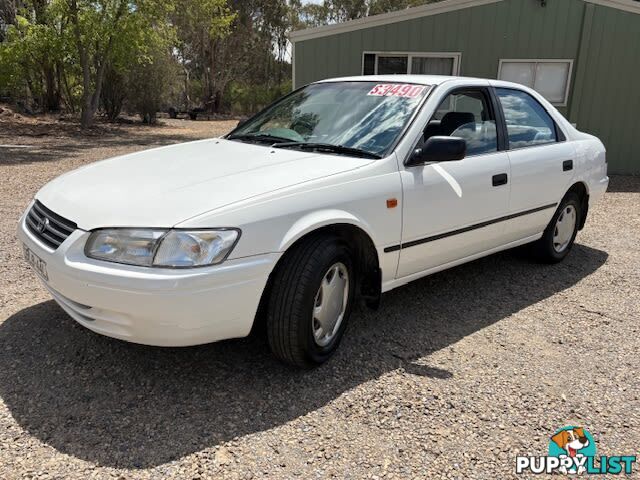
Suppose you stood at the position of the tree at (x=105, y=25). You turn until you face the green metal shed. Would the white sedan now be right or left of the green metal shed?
right

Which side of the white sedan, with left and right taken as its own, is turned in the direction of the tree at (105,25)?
right

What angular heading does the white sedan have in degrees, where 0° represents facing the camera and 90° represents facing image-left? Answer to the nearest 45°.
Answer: approximately 45°

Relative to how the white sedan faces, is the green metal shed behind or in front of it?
behind

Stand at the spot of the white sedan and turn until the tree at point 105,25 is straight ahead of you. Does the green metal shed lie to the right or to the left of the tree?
right
